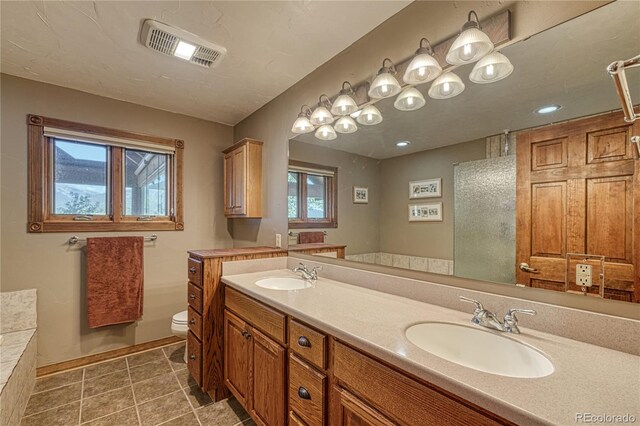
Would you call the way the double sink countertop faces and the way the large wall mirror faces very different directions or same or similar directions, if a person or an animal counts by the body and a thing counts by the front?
same or similar directions

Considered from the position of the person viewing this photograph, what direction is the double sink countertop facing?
facing the viewer and to the left of the viewer

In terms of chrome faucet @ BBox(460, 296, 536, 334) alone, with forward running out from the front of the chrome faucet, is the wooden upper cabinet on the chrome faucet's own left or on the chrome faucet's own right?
on the chrome faucet's own right

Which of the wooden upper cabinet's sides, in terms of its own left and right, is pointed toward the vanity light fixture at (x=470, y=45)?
left

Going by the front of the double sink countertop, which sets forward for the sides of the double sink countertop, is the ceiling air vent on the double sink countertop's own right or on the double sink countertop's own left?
on the double sink countertop's own right

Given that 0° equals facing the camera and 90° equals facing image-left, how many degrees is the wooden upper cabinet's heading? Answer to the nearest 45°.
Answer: approximately 45°

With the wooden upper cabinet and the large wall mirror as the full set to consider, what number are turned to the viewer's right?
0

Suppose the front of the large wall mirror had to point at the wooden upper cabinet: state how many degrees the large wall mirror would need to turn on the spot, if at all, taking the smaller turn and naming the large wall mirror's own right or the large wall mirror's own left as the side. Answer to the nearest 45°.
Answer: approximately 45° to the large wall mirror's own right

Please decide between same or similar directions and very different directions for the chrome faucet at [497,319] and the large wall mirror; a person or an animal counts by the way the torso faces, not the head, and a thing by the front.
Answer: same or similar directions

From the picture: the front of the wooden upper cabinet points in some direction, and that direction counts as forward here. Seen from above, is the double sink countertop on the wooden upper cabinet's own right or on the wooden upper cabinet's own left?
on the wooden upper cabinet's own left
